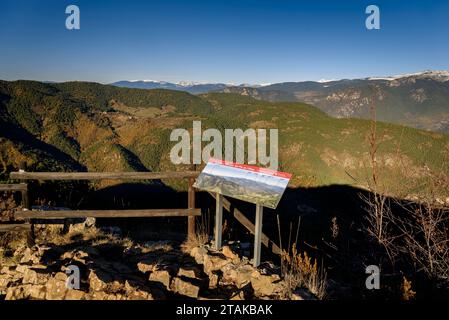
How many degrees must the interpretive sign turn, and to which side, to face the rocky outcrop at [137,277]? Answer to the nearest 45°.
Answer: approximately 45° to its right
